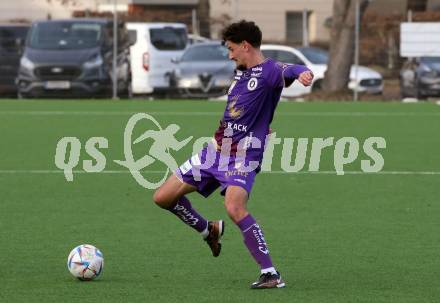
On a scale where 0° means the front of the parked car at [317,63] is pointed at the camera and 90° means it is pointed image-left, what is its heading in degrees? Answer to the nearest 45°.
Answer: approximately 315°

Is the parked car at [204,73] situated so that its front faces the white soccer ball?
yes

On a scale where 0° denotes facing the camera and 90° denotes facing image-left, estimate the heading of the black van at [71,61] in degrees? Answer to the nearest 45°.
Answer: approximately 0°

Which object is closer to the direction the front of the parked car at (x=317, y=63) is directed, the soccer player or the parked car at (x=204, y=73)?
the soccer player

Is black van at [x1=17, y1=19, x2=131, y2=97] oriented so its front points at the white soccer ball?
yes

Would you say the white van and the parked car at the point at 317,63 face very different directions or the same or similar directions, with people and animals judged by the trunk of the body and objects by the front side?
very different directions

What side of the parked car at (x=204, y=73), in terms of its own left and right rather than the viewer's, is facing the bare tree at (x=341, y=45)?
left
